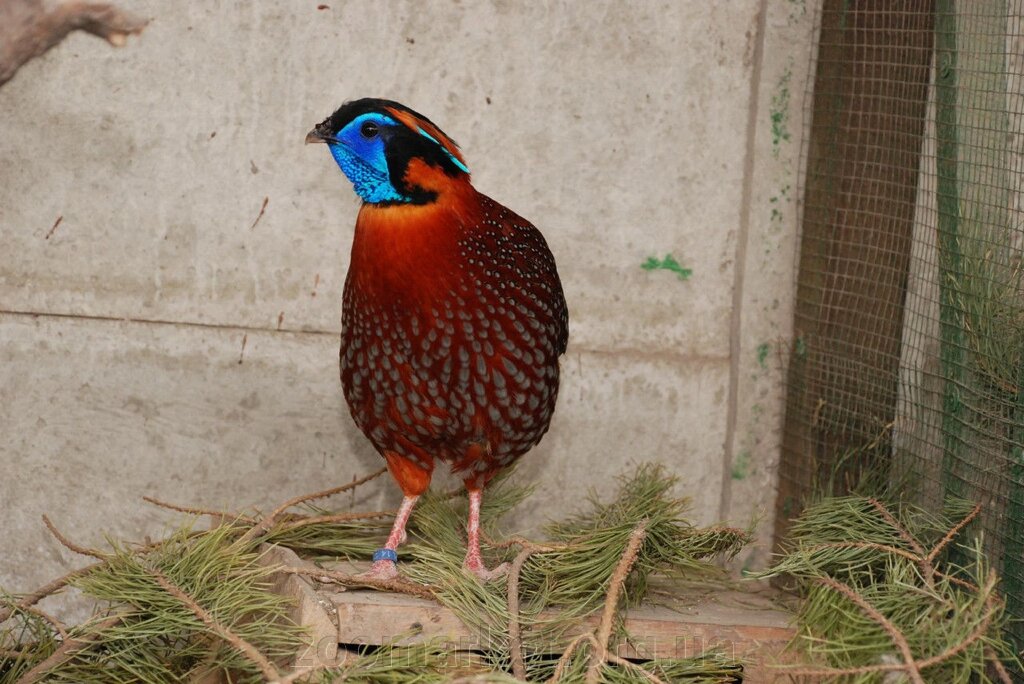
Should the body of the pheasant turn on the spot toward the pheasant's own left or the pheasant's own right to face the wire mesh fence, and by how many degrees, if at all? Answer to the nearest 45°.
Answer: approximately 135° to the pheasant's own left

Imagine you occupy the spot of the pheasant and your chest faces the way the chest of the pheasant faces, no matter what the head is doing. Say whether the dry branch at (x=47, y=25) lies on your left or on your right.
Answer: on your right

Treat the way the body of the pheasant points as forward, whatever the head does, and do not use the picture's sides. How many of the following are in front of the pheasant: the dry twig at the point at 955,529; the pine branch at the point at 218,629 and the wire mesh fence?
1

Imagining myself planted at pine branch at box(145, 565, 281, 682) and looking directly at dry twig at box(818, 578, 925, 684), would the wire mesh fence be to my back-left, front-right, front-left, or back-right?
front-left

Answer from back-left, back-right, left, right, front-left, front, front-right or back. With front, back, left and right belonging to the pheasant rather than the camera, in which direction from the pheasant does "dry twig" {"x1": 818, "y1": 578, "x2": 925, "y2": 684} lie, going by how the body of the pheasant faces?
left

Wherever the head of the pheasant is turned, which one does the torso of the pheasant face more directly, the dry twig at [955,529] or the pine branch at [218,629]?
the pine branch

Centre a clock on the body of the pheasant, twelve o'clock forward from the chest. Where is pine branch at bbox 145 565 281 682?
The pine branch is roughly at 12 o'clock from the pheasant.

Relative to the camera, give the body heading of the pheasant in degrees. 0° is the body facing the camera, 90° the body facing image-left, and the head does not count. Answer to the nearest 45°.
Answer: approximately 45°

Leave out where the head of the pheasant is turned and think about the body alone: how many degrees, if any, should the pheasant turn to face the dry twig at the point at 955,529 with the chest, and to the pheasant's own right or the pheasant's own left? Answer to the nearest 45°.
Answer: approximately 135° to the pheasant's own left

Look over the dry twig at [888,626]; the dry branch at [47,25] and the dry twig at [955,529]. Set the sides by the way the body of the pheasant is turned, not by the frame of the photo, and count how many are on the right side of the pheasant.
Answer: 1
